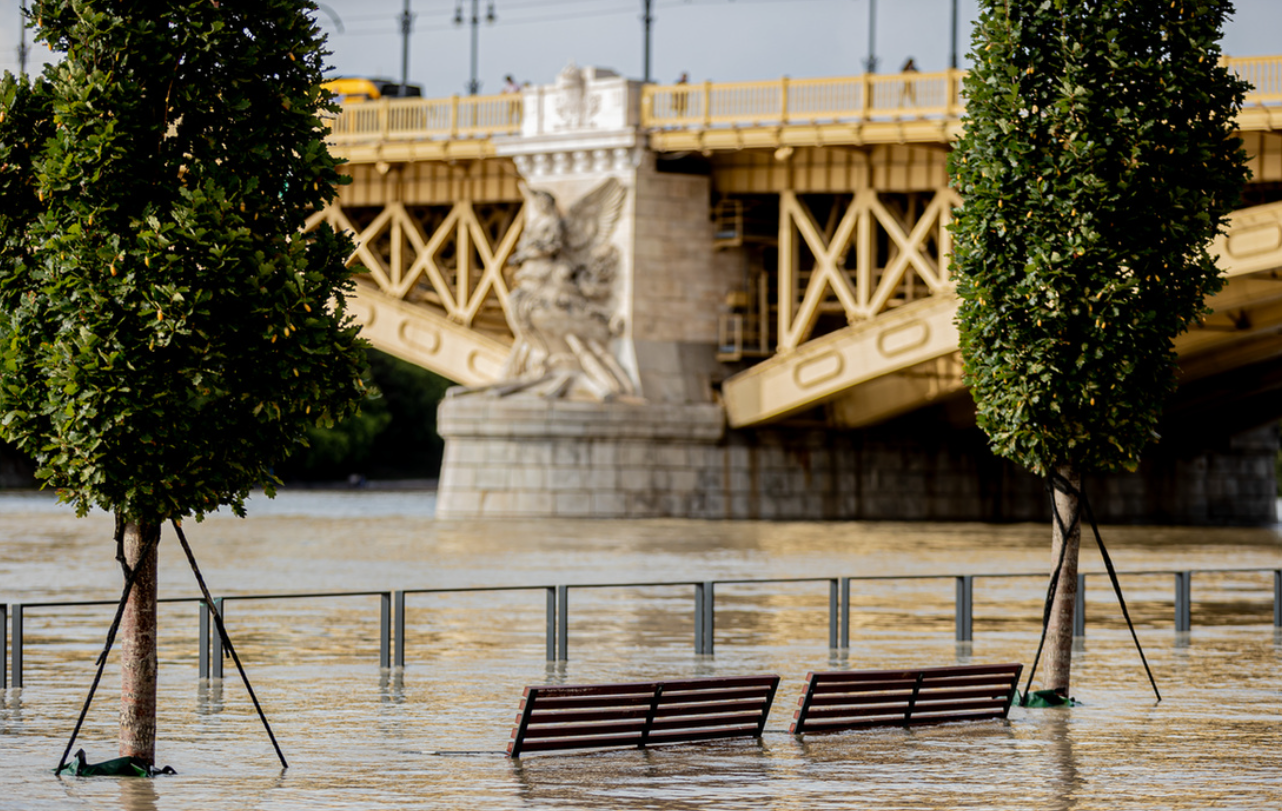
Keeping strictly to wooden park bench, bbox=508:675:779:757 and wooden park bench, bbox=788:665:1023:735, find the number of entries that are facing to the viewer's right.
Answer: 0

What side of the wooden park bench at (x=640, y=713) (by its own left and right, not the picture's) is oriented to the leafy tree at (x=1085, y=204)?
right

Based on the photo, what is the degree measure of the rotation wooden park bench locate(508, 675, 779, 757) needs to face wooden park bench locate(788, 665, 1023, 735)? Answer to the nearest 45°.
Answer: approximately 90° to its right

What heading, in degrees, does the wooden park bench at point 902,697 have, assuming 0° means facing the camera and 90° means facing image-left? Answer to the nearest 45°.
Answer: approximately 135°

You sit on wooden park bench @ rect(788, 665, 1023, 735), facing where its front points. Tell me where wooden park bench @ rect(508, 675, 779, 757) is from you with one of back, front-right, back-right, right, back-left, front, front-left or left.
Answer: left

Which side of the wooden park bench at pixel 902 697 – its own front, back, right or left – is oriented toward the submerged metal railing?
front

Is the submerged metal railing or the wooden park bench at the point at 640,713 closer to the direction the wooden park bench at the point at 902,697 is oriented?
the submerged metal railing

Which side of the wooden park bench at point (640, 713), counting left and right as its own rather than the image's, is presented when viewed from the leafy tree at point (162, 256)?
left

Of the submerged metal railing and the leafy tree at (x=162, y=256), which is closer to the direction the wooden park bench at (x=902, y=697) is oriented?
the submerged metal railing

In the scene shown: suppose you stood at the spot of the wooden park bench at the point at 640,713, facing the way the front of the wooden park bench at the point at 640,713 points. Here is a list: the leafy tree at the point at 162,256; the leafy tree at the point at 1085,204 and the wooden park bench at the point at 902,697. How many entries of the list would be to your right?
2

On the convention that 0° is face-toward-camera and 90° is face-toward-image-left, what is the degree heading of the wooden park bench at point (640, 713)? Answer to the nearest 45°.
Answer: approximately 135°

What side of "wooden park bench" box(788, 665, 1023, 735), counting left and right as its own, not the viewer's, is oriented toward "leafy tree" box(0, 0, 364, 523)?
left
